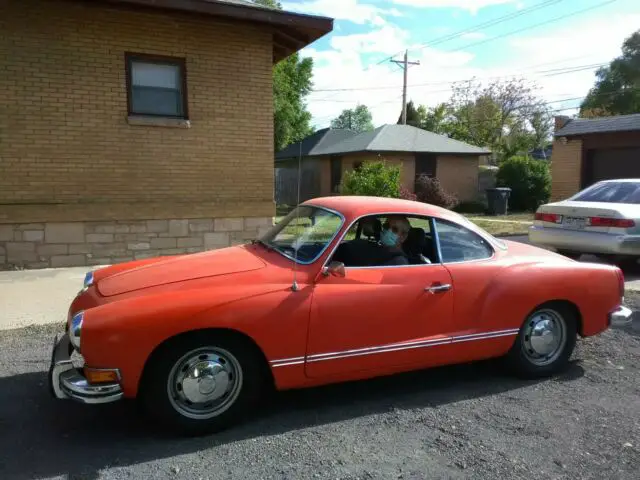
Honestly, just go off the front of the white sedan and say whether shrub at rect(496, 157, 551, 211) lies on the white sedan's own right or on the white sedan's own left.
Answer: on the white sedan's own left

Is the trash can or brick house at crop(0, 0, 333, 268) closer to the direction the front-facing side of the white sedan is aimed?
the trash can

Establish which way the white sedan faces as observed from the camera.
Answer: facing away from the viewer and to the right of the viewer

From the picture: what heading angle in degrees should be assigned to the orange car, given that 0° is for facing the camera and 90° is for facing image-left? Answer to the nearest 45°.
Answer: approximately 45°

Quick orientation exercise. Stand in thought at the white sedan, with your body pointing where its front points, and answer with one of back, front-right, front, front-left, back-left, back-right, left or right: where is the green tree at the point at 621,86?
front-left

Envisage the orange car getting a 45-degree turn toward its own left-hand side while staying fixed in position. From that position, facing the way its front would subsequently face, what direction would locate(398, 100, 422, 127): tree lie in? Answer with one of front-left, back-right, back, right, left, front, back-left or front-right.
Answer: back

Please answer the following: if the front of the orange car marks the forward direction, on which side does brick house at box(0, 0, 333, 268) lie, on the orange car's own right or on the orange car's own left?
on the orange car's own right

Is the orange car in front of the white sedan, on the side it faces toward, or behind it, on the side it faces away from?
behind

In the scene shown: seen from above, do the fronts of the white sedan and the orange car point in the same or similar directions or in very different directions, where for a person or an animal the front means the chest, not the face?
very different directions

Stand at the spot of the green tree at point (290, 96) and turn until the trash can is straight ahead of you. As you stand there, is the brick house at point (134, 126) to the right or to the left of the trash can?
right

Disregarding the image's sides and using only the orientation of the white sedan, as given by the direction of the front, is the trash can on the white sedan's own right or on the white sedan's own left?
on the white sedan's own left
